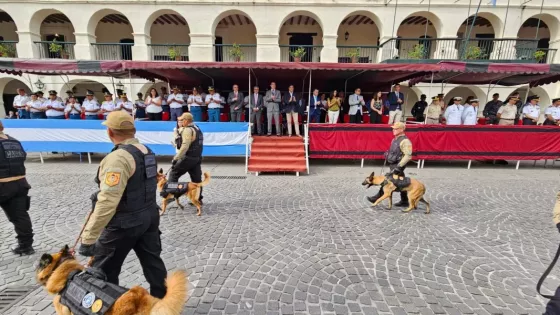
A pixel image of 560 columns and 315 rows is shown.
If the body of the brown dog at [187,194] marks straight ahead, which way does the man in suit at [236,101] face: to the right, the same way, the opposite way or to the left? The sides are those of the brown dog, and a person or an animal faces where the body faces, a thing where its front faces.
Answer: to the left

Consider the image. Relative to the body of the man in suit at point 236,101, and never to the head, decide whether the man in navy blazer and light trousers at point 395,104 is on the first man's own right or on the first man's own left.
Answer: on the first man's own left

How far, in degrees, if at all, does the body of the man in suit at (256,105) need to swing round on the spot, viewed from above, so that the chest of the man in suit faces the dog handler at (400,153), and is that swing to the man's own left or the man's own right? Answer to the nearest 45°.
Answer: approximately 45° to the man's own left

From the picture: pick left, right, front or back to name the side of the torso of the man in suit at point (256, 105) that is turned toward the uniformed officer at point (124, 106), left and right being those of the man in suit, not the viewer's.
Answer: right

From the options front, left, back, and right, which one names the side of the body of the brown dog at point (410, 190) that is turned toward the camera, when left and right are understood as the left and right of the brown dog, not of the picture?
left

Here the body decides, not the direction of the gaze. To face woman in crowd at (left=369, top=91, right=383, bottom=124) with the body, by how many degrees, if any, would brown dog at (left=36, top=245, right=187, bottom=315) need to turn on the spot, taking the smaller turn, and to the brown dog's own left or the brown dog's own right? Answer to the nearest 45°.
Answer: approximately 135° to the brown dog's own right

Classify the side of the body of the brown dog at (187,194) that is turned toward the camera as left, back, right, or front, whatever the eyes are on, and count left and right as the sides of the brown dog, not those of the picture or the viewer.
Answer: left

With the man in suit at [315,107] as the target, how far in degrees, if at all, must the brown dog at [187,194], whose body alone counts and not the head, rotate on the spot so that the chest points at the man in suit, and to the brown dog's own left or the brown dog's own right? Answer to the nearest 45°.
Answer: approximately 135° to the brown dog's own right

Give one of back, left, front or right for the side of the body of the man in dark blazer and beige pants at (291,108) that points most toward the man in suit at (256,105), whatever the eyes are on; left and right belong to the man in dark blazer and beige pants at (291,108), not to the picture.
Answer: right

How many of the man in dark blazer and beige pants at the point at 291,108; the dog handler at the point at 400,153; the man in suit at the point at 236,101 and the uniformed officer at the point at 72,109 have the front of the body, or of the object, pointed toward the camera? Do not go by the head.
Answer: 3

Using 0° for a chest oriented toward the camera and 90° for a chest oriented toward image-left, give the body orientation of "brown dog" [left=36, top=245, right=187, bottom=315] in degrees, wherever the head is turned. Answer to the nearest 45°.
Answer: approximately 90°

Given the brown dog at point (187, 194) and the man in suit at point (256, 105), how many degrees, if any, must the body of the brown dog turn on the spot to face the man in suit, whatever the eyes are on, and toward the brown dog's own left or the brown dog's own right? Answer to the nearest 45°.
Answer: approximately 135° to the brown dog's own right

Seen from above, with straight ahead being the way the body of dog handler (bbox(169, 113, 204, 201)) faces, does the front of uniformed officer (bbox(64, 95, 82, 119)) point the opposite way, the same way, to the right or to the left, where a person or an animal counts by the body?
to the left

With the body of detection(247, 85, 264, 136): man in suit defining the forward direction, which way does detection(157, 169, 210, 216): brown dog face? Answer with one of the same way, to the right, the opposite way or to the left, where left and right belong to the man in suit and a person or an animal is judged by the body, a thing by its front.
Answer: to the right
